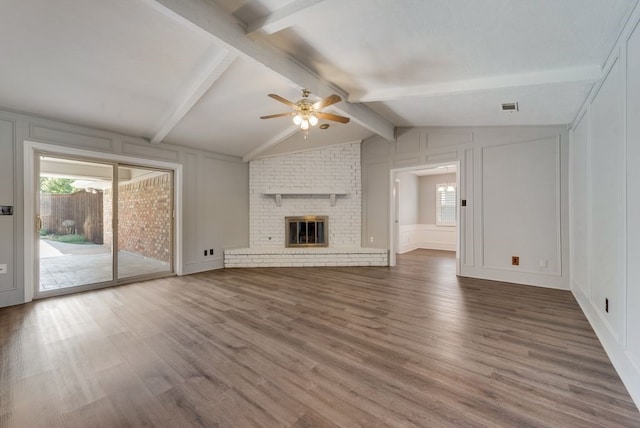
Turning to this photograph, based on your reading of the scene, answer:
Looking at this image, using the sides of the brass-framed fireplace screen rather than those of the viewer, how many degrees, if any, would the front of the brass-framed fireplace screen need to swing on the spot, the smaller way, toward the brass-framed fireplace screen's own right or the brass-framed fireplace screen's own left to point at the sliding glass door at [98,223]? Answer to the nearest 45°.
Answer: approximately 45° to the brass-framed fireplace screen's own right

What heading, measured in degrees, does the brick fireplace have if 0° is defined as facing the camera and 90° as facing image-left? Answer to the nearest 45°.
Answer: approximately 0°

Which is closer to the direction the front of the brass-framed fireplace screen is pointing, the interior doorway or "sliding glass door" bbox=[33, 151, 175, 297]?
the sliding glass door

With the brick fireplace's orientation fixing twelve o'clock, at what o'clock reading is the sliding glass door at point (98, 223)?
The sliding glass door is roughly at 2 o'clock from the brick fireplace.

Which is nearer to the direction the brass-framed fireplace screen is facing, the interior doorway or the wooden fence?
the wooden fence

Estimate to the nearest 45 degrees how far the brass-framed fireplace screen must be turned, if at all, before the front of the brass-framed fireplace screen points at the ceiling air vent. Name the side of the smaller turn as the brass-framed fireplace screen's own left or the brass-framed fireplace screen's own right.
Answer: approximately 45° to the brass-framed fireplace screen's own left

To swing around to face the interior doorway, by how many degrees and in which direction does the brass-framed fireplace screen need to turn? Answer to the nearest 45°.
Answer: approximately 135° to its left

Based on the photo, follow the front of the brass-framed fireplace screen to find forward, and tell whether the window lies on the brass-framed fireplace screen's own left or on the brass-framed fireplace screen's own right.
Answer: on the brass-framed fireplace screen's own left

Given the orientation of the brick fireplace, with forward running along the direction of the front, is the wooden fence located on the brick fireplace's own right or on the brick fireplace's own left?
on the brick fireplace's own right
